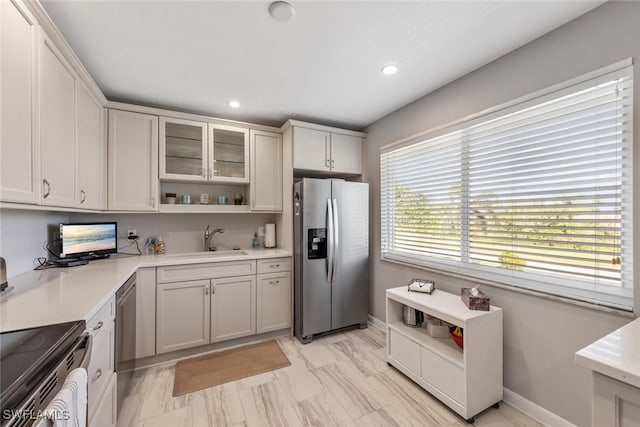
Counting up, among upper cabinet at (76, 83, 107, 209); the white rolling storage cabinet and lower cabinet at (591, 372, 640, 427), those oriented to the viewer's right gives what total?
1

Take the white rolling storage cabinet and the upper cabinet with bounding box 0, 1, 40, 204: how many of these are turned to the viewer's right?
1

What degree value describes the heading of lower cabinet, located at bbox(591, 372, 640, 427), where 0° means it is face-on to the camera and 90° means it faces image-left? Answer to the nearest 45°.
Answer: approximately 45°

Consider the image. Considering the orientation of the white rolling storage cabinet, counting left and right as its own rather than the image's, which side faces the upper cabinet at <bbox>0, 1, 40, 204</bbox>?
front

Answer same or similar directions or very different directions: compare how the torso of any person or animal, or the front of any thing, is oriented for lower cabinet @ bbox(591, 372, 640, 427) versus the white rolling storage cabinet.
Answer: same or similar directions

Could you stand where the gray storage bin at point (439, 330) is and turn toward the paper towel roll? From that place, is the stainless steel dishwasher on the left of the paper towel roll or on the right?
left

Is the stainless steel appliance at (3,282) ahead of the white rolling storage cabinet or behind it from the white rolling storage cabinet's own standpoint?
ahead

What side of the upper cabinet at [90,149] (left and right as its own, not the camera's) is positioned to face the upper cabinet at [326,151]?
front

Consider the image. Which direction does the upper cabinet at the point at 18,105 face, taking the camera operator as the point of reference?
facing to the right of the viewer

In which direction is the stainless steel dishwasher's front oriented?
to the viewer's right

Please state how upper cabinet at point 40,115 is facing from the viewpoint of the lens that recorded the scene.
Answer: facing to the right of the viewer

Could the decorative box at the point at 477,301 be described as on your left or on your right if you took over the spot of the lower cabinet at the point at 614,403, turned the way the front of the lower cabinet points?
on your right

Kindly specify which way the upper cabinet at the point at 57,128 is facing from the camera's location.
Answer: facing to the right of the viewer

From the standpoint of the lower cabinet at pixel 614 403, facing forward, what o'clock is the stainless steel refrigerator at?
The stainless steel refrigerator is roughly at 2 o'clock from the lower cabinet.

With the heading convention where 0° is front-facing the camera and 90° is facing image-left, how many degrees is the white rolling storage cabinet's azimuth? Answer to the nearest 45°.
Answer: approximately 45°

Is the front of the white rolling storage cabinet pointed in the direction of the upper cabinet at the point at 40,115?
yes

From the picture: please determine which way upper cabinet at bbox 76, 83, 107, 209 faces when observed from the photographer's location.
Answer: facing to the right of the viewer
